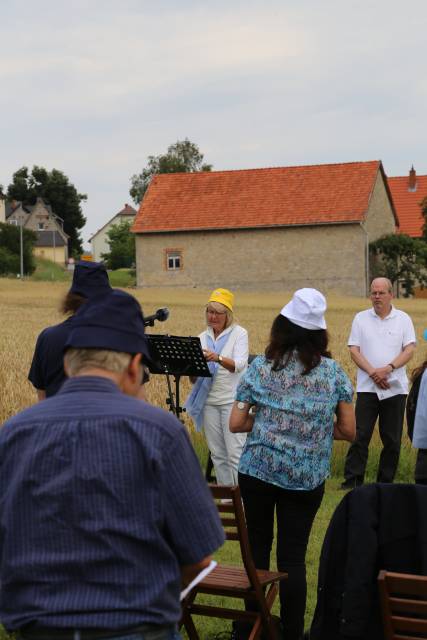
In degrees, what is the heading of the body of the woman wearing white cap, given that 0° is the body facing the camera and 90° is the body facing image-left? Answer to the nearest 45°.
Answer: approximately 180°

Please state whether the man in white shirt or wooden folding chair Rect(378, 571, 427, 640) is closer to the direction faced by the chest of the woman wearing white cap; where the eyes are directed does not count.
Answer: the man in white shirt

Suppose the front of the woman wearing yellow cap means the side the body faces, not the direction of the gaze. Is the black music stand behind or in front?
in front

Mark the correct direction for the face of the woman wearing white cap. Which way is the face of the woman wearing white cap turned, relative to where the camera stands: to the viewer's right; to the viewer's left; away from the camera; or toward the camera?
away from the camera

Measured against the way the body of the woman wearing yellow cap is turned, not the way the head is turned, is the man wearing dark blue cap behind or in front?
in front

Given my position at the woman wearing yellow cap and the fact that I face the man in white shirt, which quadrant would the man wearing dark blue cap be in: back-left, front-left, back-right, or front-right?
back-right

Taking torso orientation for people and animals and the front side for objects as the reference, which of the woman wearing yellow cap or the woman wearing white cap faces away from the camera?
the woman wearing white cap

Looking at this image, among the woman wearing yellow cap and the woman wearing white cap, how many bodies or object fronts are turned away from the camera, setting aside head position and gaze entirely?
1

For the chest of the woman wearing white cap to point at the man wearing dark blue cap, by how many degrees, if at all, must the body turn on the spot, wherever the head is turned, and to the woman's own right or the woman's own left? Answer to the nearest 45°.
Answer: approximately 180°

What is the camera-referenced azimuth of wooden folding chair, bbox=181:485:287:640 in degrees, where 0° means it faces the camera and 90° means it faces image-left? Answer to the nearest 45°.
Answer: approximately 225°

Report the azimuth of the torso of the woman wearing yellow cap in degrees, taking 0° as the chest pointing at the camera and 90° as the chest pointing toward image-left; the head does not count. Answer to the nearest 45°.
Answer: approximately 45°

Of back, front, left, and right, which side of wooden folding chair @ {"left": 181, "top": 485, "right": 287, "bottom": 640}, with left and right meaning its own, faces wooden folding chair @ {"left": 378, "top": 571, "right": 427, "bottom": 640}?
right

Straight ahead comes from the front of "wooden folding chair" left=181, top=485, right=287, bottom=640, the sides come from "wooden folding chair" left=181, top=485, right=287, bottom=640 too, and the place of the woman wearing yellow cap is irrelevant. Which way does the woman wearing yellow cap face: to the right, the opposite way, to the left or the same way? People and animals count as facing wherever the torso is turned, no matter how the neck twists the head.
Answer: the opposite way
